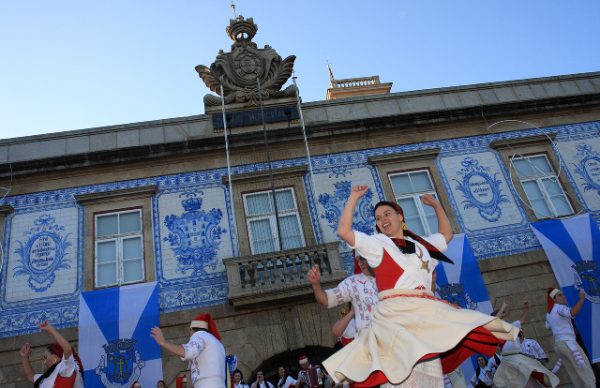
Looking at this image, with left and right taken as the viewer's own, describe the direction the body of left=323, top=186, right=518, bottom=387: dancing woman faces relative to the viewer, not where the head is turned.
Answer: facing the viewer and to the right of the viewer

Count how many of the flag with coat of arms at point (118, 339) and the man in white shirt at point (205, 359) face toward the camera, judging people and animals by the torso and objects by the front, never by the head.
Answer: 1

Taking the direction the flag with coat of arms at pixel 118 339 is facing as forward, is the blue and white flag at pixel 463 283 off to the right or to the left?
on its left

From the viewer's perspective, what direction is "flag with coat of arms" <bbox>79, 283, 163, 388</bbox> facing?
toward the camera
